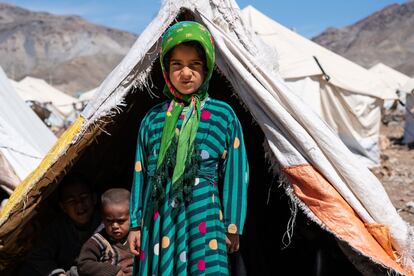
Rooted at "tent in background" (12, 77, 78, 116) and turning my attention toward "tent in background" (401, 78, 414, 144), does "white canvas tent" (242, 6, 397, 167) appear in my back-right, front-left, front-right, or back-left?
front-right

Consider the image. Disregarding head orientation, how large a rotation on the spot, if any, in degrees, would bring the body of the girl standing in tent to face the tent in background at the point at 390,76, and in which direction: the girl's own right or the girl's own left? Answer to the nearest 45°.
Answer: approximately 135° to the girl's own left

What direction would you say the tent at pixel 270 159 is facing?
toward the camera

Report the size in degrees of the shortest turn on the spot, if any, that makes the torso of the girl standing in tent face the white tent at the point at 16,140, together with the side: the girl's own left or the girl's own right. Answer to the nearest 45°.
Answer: approximately 135° to the girl's own right

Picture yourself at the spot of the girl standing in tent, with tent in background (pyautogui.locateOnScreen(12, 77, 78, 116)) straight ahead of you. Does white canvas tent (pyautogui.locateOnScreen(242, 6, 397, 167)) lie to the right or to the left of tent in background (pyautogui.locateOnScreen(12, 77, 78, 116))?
right

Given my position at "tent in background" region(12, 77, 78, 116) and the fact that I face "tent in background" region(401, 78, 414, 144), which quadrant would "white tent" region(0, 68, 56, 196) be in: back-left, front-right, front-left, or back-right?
front-right

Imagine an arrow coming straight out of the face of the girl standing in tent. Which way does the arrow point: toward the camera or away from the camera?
toward the camera

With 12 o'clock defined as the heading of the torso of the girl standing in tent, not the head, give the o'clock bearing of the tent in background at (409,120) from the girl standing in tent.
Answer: The tent in background is roughly at 7 o'clock from the girl standing in tent.
